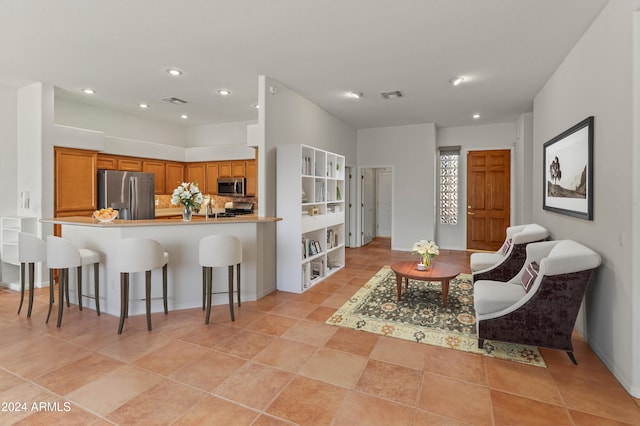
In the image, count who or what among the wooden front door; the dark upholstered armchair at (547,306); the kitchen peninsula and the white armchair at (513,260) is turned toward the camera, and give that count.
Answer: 2

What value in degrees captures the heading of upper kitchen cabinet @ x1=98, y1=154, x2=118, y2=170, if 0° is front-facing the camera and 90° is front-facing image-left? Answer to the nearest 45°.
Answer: approximately 315°

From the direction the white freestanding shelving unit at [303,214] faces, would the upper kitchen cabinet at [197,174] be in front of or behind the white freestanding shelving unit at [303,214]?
behind

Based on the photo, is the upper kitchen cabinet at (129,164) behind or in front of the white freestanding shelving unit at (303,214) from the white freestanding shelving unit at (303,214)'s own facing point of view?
behind

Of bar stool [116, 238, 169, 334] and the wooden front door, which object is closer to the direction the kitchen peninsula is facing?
the bar stool

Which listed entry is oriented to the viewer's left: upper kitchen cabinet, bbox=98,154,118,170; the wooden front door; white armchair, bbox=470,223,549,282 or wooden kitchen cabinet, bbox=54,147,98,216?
the white armchair

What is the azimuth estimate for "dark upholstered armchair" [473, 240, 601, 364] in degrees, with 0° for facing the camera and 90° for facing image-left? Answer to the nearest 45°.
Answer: approximately 90°

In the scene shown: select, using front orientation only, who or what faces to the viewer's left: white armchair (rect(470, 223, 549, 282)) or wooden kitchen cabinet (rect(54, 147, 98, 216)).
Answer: the white armchair

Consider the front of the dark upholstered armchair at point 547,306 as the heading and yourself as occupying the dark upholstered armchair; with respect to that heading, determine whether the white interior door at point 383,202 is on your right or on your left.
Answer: on your right

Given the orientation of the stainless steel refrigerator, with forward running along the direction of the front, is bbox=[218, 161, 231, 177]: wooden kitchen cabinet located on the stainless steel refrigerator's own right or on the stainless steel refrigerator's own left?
on the stainless steel refrigerator's own left

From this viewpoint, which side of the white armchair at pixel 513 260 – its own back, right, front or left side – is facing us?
left
